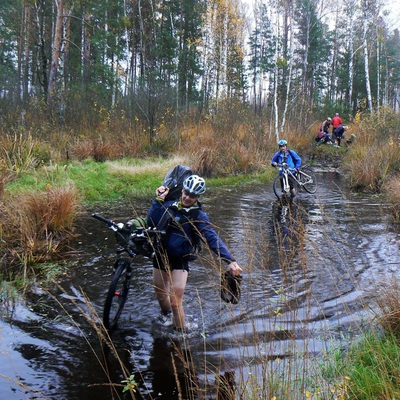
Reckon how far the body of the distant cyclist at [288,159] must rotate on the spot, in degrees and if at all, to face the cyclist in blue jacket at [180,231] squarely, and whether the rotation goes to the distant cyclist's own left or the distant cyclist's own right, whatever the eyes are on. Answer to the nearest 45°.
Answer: approximately 45° to the distant cyclist's own left

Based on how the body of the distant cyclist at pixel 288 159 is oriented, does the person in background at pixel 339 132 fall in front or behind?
behind

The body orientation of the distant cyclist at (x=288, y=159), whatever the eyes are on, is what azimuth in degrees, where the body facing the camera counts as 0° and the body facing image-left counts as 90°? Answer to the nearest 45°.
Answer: approximately 45°

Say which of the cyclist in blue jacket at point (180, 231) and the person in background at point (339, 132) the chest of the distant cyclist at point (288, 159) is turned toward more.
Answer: the cyclist in blue jacket
